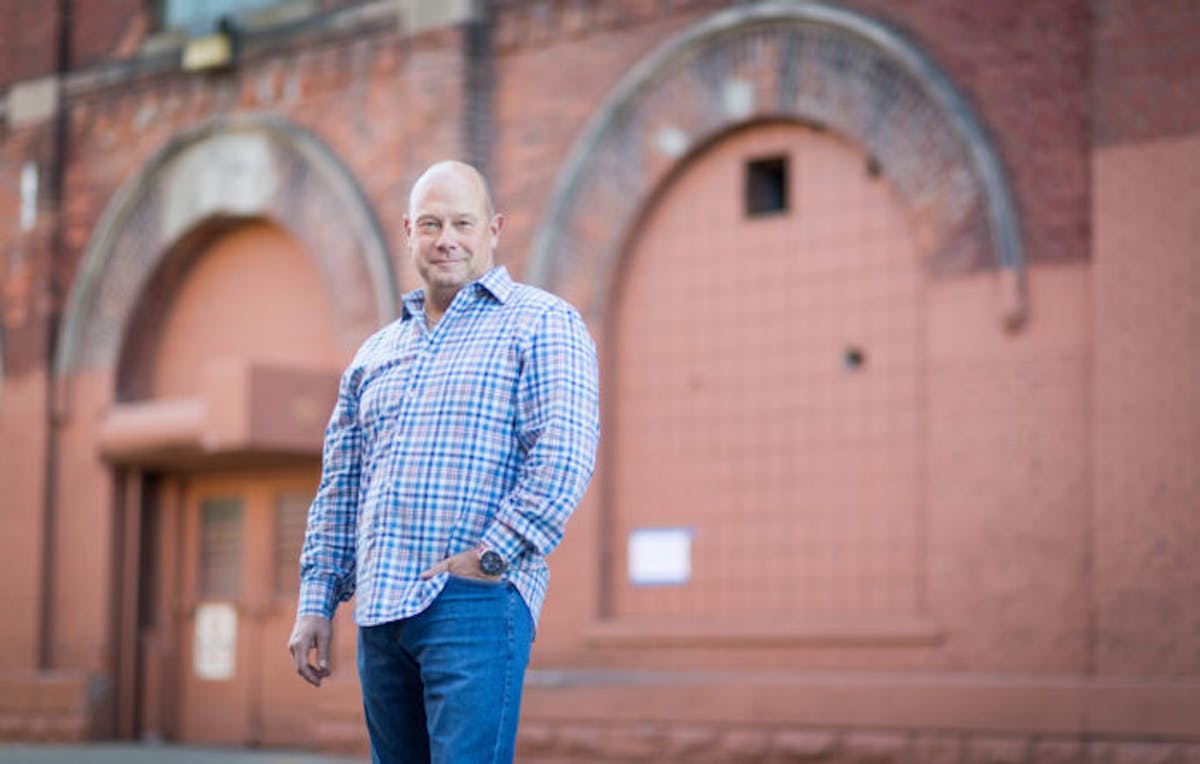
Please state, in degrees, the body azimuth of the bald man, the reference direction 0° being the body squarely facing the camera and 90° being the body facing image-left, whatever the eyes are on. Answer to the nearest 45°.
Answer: approximately 45°

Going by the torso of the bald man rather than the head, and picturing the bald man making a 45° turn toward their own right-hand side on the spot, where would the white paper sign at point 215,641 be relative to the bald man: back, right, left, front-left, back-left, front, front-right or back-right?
right
